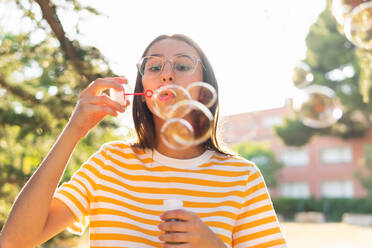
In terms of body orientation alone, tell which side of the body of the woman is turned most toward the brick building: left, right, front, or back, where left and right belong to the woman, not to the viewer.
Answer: back

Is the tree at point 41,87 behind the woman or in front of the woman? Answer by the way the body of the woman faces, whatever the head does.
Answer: behind

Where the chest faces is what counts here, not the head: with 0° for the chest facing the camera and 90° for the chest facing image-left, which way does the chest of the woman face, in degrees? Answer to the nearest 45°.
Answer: approximately 0°

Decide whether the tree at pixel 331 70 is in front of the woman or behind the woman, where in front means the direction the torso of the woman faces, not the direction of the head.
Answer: behind
